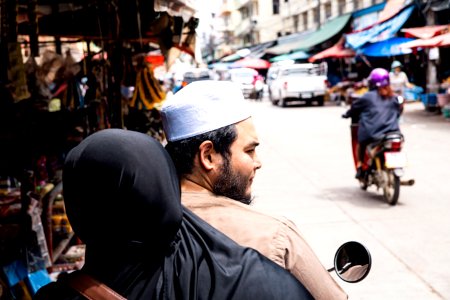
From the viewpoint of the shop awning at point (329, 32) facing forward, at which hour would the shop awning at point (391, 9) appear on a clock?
the shop awning at point (391, 9) is roughly at 10 o'clock from the shop awning at point (329, 32).

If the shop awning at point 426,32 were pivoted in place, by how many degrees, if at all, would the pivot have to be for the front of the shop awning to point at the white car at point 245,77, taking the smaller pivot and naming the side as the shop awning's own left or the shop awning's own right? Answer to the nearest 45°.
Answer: approximately 90° to the shop awning's own right

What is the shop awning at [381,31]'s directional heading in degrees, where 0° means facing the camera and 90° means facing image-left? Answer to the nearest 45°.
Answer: approximately 45°

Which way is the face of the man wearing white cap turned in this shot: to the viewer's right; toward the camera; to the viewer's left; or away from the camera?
to the viewer's right

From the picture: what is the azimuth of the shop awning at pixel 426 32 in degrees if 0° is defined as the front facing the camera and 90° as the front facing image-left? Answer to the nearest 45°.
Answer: approximately 45°

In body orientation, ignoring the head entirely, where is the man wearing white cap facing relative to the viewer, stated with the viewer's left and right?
facing away from the viewer and to the right of the viewer
